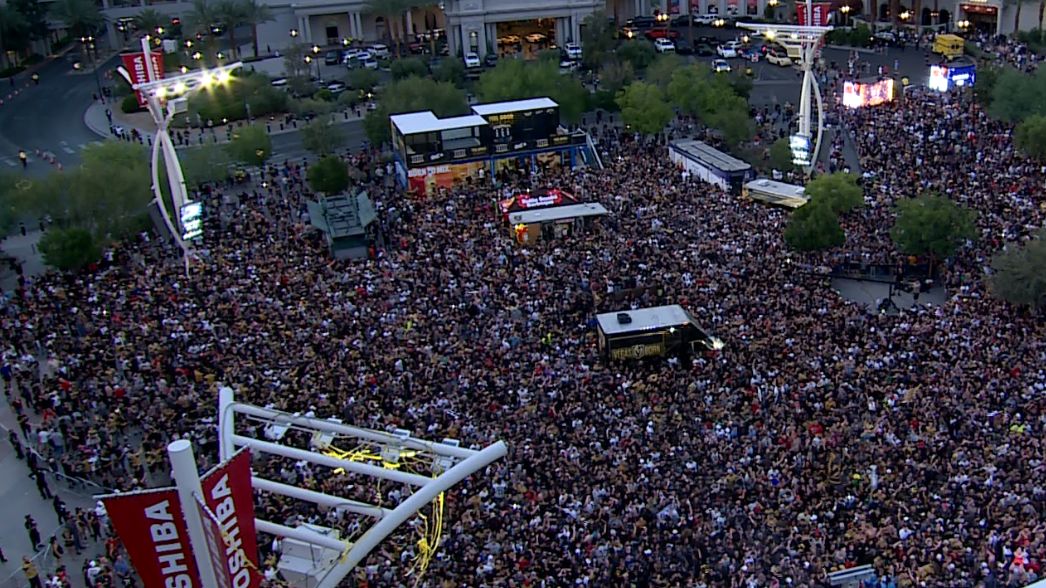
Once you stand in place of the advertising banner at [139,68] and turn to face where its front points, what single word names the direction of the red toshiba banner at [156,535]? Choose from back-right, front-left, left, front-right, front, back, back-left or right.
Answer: front

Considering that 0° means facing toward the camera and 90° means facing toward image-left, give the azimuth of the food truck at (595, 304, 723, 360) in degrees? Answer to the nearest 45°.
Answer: approximately 270°

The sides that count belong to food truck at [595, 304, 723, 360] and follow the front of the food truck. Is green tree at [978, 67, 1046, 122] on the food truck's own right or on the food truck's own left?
on the food truck's own left

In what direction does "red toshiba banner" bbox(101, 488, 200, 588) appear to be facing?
toward the camera

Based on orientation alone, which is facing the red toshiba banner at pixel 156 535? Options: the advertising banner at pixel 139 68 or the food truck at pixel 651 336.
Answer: the advertising banner

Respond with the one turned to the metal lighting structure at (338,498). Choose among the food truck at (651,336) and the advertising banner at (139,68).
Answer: the advertising banner

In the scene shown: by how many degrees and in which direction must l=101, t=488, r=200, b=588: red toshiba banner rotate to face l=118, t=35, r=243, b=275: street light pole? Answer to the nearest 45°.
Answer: approximately 180°

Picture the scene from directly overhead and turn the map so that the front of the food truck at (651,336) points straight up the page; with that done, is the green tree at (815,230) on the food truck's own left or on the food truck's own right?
on the food truck's own left

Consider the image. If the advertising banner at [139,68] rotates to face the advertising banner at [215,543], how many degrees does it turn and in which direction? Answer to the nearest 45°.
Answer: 0° — it already faces it

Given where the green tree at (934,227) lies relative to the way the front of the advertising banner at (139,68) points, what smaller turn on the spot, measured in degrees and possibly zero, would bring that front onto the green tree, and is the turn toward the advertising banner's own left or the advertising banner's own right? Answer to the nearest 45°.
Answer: approximately 45° to the advertising banner's own left

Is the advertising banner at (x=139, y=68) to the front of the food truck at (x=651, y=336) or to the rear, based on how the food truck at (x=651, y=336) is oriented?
to the rear

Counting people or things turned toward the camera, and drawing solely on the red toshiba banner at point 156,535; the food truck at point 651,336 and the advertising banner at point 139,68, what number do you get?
2

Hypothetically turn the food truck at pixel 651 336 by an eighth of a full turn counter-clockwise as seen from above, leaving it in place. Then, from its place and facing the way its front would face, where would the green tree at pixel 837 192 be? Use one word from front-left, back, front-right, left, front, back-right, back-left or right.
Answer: front

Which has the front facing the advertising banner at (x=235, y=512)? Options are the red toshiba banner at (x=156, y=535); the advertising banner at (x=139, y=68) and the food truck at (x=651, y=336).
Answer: the advertising banner at (x=139, y=68)

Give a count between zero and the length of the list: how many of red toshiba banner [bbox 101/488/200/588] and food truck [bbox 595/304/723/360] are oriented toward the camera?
1

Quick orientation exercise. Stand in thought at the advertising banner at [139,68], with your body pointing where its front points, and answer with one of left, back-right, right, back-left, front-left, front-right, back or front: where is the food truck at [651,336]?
front-left
